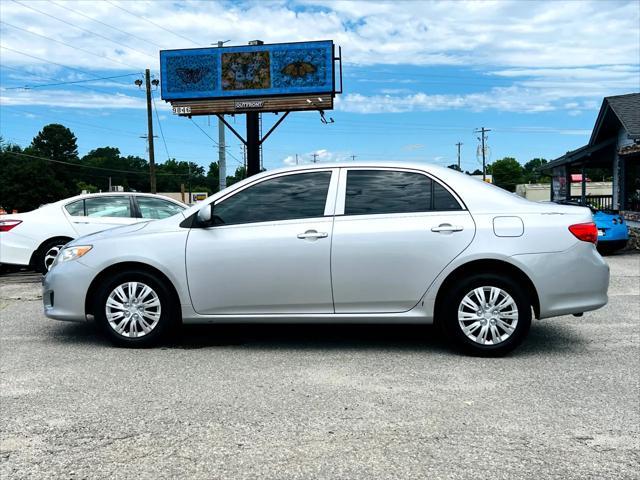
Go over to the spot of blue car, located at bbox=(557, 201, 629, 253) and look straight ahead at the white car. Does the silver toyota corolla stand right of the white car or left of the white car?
left

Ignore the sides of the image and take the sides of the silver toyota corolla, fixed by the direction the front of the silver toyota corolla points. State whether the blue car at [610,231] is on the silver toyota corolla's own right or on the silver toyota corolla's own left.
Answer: on the silver toyota corolla's own right

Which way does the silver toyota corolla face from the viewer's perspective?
to the viewer's left

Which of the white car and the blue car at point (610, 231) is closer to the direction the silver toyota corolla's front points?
the white car

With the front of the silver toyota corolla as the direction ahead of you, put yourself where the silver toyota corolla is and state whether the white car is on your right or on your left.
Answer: on your right
